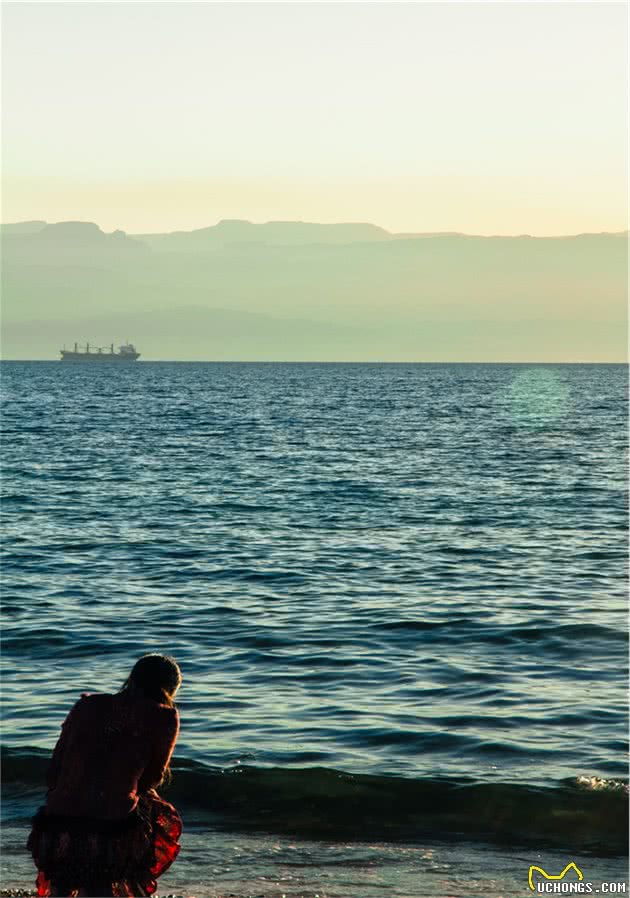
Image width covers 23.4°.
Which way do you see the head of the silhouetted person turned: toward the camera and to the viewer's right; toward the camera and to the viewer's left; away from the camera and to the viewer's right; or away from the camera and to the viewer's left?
away from the camera and to the viewer's right

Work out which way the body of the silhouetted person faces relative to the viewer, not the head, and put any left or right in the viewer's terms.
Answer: facing away from the viewer and to the right of the viewer
